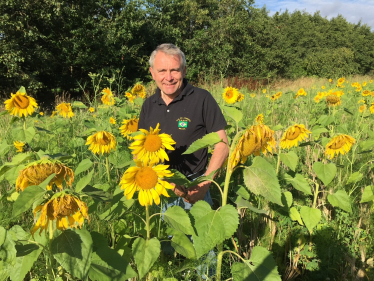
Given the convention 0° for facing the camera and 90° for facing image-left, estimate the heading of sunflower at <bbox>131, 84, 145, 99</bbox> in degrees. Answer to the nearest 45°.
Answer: approximately 0°

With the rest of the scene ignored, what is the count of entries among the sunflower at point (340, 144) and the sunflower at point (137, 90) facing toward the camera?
2

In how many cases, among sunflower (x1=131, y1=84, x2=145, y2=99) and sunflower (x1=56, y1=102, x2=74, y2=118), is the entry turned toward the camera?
2

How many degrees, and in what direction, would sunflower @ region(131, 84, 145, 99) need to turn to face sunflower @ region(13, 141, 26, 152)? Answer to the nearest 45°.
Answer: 0° — it already faces it

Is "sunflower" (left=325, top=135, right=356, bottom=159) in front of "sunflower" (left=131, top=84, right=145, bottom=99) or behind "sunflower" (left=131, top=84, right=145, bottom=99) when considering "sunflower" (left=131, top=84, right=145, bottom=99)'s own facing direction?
in front

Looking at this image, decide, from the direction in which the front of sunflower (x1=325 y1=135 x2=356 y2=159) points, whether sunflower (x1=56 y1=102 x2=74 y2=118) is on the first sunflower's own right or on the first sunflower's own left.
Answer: on the first sunflower's own right

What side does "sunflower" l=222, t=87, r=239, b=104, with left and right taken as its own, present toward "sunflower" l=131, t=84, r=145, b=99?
right

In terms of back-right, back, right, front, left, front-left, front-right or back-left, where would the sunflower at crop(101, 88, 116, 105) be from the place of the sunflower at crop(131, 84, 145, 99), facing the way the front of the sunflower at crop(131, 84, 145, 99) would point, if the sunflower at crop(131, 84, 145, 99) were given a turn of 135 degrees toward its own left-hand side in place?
back

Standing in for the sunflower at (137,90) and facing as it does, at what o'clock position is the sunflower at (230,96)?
the sunflower at (230,96) is roughly at 9 o'clock from the sunflower at (137,90).

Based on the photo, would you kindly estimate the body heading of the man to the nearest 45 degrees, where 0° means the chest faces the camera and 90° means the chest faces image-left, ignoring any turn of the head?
approximately 45°
